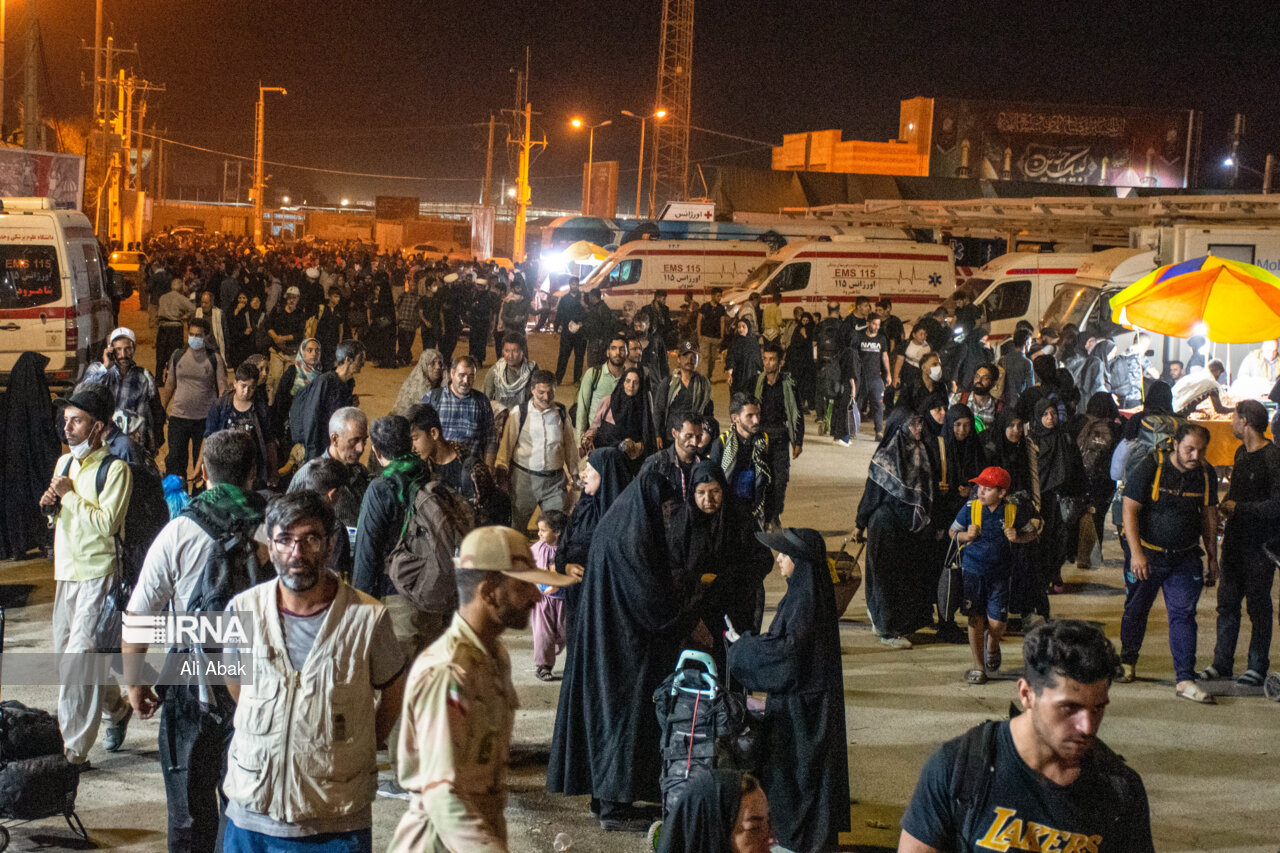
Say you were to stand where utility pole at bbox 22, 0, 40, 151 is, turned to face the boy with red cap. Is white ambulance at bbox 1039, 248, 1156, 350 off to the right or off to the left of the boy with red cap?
left

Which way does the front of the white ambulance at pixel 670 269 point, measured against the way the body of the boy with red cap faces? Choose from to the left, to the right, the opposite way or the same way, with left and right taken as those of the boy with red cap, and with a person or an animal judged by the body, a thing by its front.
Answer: to the right

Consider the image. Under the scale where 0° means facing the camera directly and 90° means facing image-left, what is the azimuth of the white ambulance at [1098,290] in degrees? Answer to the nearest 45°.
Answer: approximately 45°

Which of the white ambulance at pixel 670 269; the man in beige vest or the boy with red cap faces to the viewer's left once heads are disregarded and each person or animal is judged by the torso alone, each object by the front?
the white ambulance

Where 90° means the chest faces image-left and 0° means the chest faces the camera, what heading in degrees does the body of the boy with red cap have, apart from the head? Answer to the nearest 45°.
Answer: approximately 0°

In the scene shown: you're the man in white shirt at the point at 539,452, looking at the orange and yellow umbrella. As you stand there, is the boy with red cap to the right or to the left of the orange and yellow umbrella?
right

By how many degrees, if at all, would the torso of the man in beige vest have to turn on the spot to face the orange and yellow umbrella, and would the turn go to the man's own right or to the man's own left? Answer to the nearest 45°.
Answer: approximately 135° to the man's own left

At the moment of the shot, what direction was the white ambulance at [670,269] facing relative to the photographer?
facing to the left of the viewer

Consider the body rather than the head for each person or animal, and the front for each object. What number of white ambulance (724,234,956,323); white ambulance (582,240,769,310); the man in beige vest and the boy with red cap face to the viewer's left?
2

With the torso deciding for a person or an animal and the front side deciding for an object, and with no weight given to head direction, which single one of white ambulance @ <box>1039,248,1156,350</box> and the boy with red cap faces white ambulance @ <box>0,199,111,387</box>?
white ambulance @ <box>1039,248,1156,350</box>

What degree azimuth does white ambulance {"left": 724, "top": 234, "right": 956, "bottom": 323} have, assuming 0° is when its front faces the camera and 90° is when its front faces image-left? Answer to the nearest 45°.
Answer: approximately 90°

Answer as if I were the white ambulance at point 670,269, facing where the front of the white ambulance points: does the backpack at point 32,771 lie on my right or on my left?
on my left
